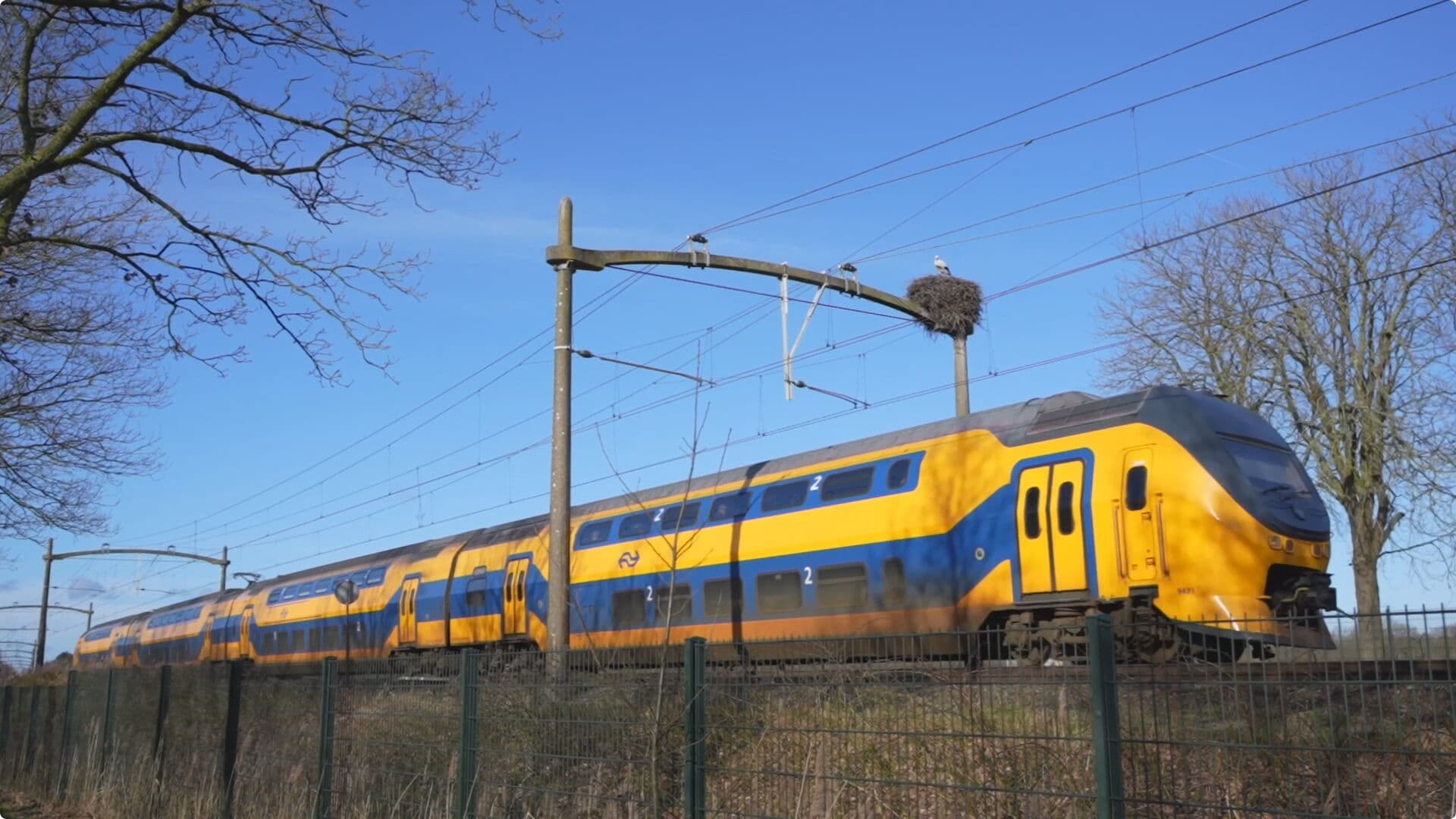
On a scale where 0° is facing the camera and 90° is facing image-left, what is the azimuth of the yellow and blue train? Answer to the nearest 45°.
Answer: approximately 315°

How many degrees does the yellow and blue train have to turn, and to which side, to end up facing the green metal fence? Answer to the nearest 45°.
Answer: approximately 45° to its right

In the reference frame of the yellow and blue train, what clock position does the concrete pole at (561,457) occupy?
The concrete pole is roughly at 5 o'clock from the yellow and blue train.
